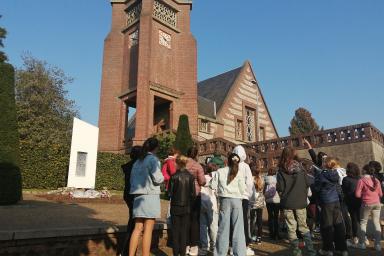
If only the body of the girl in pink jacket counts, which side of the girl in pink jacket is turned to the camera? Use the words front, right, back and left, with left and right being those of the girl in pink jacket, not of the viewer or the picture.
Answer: back

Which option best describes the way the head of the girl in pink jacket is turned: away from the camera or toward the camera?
away from the camera

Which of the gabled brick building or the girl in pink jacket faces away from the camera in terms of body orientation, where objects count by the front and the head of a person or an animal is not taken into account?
the girl in pink jacket

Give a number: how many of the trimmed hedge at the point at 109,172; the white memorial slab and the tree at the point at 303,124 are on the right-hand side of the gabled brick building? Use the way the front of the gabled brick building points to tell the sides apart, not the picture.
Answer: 2

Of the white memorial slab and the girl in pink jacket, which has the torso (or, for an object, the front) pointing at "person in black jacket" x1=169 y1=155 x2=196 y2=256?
the white memorial slab

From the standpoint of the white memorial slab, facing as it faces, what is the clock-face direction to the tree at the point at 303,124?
The tree is roughly at 8 o'clock from the white memorial slab.

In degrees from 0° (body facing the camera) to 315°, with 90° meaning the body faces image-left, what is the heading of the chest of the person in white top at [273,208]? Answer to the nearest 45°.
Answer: approximately 180°

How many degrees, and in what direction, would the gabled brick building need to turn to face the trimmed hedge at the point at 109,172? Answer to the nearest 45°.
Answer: approximately 90° to its right

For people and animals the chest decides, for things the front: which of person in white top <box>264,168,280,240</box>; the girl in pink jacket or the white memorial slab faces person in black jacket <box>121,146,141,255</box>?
the white memorial slab

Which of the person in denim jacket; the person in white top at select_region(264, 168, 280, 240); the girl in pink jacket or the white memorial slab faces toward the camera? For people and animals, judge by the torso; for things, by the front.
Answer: the white memorial slab

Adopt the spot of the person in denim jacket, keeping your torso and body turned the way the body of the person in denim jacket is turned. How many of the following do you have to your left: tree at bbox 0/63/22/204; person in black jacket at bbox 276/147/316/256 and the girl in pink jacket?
1

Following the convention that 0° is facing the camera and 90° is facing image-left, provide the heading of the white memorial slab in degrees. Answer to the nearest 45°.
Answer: approximately 0°

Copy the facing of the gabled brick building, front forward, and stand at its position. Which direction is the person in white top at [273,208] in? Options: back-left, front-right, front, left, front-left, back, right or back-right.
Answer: front-right

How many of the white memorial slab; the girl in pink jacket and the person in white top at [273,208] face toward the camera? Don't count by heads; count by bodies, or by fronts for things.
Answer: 1

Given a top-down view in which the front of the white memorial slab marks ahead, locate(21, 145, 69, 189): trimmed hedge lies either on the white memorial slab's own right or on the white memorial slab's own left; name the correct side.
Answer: on the white memorial slab's own right

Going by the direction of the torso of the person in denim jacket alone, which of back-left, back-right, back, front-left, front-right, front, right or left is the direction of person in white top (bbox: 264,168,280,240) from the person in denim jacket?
front
